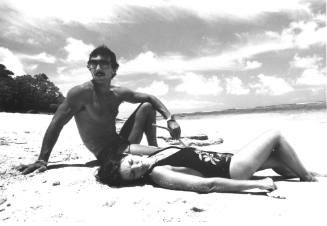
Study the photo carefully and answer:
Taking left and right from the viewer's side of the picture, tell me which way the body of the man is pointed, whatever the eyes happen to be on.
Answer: facing the viewer

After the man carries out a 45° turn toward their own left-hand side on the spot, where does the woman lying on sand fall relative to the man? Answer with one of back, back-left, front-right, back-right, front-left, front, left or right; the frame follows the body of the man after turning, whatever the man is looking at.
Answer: front
